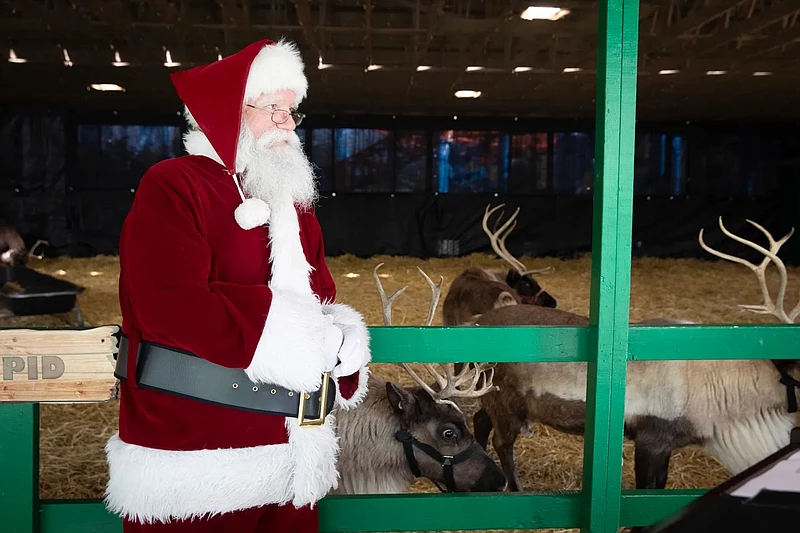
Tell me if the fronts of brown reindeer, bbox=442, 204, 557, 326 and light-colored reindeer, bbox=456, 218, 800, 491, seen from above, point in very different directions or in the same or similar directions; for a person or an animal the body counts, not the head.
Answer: same or similar directions

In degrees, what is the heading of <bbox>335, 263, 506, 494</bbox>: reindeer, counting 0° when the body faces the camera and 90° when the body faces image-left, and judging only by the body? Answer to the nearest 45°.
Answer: approximately 270°

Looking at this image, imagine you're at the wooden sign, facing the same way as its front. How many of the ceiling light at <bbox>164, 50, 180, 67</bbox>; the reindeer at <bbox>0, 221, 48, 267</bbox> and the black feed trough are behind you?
3

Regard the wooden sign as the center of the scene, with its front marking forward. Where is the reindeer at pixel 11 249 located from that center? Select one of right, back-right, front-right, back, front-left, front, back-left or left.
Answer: back

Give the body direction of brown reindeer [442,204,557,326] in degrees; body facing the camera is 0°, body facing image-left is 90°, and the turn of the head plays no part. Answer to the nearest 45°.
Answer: approximately 270°

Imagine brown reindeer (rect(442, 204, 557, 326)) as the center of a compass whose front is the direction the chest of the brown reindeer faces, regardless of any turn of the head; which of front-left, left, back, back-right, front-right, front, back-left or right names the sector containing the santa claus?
right

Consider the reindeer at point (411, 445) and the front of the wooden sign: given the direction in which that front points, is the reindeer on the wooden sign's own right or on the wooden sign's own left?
on the wooden sign's own left

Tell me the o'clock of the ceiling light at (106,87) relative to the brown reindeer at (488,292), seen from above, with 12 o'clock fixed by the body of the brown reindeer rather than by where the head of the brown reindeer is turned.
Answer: The ceiling light is roughly at 7 o'clock from the brown reindeer.

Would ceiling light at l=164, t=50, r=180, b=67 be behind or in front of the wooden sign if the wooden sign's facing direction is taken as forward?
behind

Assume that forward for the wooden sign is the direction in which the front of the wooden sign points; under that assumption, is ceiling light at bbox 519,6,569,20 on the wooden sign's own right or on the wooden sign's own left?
on the wooden sign's own left

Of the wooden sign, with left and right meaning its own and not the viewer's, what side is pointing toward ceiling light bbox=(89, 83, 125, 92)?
back

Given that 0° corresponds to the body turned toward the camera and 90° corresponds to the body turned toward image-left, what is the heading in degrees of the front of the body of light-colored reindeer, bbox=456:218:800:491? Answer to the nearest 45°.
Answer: approximately 270°
